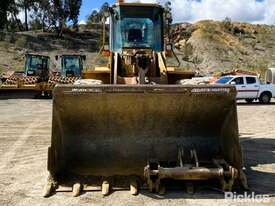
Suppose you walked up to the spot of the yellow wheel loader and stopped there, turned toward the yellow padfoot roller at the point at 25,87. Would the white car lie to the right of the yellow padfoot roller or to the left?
right

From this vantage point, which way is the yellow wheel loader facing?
toward the camera

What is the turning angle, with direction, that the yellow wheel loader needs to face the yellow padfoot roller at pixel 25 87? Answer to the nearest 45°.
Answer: approximately 180°

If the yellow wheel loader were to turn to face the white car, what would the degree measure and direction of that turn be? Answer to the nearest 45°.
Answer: approximately 180°

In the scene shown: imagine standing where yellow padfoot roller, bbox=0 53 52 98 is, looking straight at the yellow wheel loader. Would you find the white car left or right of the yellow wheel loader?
left
